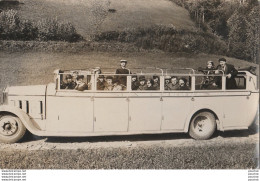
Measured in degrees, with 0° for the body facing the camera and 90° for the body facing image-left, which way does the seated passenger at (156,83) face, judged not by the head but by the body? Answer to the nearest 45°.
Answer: approximately 45°

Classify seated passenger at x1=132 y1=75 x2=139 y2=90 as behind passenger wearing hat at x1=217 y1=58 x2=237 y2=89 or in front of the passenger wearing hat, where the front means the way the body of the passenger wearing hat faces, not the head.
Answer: in front

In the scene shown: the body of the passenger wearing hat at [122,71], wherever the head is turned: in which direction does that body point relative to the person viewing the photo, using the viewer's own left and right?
facing the viewer

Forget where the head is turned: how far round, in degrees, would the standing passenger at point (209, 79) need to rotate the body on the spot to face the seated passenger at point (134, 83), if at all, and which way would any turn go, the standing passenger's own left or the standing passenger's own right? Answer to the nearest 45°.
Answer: approximately 45° to the standing passenger's own right

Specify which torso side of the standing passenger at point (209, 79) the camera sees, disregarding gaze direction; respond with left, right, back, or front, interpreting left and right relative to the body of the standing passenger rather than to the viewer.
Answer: front

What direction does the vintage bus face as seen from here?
to the viewer's left

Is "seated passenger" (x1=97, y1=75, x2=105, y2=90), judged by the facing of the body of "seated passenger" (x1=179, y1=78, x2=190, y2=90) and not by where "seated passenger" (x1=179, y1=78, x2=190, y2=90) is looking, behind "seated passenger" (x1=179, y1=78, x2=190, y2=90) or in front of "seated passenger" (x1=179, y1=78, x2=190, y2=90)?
in front

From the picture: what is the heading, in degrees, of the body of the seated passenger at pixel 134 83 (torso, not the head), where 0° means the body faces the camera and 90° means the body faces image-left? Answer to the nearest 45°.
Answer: approximately 45°

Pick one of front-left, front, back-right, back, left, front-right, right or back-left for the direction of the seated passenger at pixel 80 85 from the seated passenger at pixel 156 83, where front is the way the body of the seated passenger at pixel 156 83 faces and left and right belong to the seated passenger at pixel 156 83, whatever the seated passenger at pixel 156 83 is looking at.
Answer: front-right
